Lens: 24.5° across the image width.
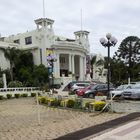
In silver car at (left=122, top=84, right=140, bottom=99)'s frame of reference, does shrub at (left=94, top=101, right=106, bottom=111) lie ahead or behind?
ahead

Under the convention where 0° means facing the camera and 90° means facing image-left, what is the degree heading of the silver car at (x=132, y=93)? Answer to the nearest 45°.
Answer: approximately 45°

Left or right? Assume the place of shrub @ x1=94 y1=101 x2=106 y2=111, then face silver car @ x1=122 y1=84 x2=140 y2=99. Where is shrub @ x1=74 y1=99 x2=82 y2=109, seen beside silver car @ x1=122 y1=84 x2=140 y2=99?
left

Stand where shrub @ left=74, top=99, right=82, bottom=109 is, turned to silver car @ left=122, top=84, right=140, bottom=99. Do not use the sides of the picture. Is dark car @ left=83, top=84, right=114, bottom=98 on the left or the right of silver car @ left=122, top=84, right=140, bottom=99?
left

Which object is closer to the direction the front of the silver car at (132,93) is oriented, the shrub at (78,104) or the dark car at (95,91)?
the shrub

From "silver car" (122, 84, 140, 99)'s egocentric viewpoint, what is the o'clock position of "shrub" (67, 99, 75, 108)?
The shrub is roughly at 12 o'clock from the silver car.

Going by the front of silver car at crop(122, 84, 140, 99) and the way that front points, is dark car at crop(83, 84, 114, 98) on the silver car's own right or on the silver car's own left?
on the silver car's own right

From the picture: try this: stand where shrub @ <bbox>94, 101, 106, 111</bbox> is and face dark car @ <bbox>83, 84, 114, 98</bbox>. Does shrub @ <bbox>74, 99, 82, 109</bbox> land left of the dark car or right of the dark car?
left
